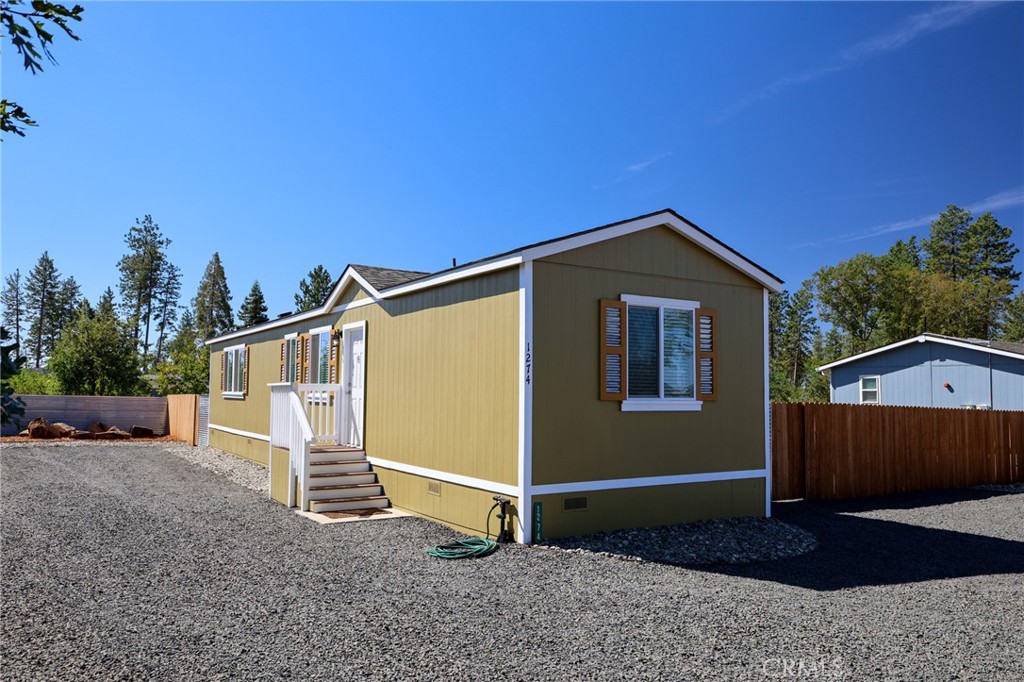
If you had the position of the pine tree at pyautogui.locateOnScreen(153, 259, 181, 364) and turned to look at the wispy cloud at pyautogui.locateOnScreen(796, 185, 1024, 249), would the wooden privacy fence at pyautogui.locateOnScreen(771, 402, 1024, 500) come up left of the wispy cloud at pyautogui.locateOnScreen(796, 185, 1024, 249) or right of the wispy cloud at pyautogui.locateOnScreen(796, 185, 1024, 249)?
right

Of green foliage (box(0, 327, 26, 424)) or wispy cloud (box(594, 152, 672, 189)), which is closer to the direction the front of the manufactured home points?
the green foliage

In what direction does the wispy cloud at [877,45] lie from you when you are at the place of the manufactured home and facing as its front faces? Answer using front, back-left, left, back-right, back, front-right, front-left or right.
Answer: back

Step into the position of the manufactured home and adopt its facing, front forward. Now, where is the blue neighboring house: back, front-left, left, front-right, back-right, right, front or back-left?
back

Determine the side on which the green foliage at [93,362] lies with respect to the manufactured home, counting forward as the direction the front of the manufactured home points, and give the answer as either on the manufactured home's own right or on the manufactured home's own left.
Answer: on the manufactured home's own right

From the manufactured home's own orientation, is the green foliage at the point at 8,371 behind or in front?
in front

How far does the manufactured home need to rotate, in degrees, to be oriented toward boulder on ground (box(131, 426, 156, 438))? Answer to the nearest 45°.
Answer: approximately 90° to its right

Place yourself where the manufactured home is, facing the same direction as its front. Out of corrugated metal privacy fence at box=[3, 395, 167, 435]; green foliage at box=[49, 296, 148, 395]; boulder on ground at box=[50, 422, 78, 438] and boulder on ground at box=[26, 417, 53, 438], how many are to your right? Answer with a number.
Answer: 4

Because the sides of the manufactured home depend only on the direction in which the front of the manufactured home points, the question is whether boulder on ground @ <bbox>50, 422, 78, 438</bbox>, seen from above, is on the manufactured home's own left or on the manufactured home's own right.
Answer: on the manufactured home's own right

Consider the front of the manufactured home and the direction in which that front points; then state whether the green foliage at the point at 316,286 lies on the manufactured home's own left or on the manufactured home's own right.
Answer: on the manufactured home's own right

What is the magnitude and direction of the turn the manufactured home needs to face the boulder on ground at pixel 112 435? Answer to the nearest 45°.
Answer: approximately 90° to its right

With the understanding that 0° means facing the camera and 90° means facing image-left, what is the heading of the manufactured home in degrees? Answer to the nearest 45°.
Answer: approximately 45°

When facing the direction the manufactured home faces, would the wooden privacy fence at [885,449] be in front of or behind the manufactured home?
behind

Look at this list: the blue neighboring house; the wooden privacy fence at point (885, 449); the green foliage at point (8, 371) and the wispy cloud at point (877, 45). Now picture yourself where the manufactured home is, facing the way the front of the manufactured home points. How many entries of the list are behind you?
3

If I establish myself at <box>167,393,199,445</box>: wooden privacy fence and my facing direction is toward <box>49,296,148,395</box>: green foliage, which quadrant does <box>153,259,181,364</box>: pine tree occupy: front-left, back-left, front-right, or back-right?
front-right
